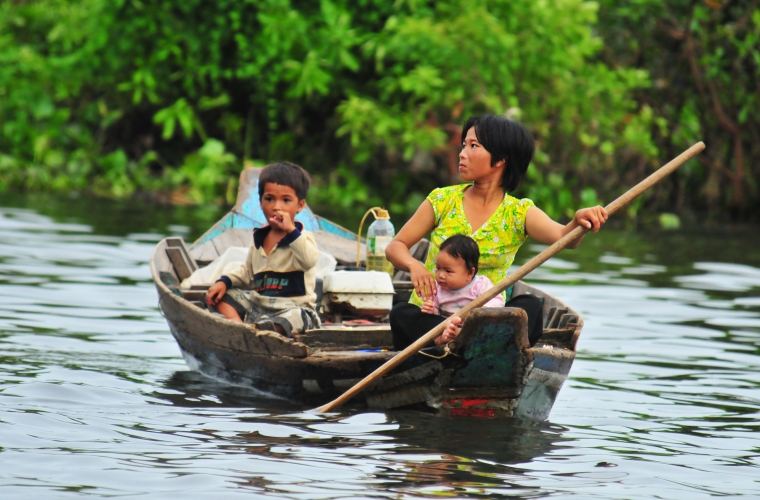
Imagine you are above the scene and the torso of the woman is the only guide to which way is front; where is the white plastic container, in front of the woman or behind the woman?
behind

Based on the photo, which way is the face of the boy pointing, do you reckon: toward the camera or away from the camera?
toward the camera

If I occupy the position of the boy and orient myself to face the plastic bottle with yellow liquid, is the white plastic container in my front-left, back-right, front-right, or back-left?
front-right

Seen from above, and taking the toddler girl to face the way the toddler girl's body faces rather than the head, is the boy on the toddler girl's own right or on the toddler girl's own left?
on the toddler girl's own right

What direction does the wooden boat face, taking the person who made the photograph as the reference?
facing away from the viewer and to the left of the viewer

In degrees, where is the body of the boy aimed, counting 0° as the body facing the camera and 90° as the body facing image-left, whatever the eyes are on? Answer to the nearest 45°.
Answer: approximately 45°

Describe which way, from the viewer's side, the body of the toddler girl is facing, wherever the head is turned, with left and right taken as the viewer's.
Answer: facing the viewer and to the left of the viewer

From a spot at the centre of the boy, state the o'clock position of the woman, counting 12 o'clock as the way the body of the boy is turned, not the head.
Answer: The woman is roughly at 9 o'clock from the boy.

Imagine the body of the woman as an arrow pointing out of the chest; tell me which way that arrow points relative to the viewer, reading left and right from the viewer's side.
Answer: facing the viewer

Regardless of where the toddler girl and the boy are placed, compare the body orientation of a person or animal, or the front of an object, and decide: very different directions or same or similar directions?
same or similar directions

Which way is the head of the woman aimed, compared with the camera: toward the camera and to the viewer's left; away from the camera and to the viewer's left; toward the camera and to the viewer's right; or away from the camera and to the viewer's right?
toward the camera and to the viewer's left
